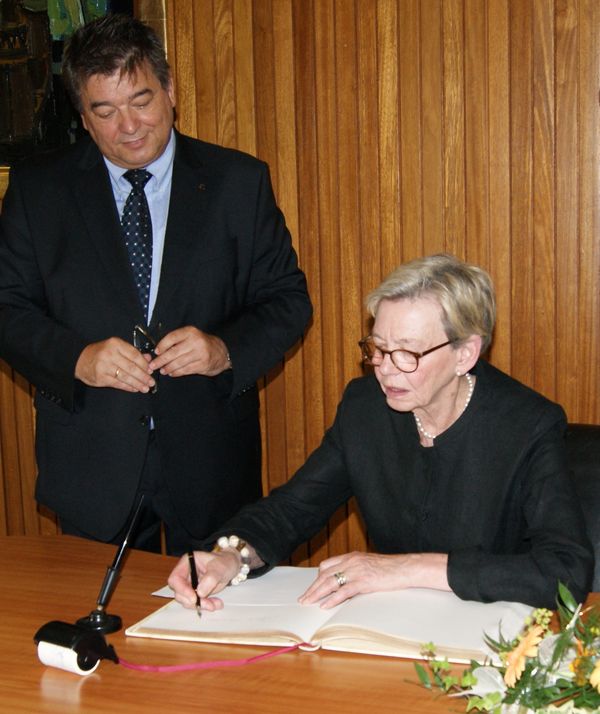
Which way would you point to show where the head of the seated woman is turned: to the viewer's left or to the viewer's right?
to the viewer's left

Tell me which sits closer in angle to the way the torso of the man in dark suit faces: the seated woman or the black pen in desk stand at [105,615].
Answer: the black pen in desk stand

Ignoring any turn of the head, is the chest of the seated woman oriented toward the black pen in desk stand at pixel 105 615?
yes

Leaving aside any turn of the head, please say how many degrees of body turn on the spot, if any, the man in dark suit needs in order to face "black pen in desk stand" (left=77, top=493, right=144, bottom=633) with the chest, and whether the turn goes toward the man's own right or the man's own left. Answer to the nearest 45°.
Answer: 0° — they already face it

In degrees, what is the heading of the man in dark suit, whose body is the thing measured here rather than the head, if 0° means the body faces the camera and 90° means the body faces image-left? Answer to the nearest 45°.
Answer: approximately 0°

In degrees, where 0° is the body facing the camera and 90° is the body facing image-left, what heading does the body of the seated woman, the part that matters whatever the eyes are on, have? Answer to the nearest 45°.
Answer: approximately 45°
